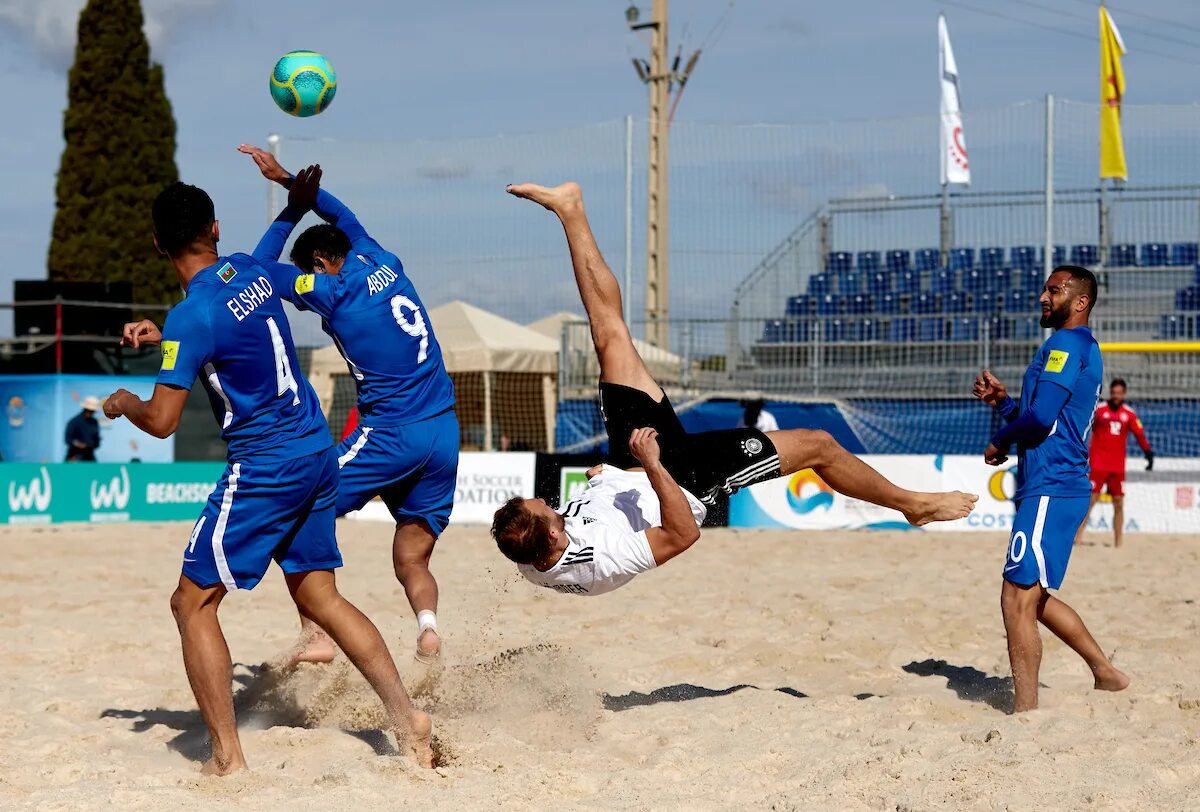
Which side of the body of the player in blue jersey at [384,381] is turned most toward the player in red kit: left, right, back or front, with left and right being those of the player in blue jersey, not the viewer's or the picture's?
right

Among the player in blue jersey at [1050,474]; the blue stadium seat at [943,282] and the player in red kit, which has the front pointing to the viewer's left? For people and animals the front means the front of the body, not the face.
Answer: the player in blue jersey

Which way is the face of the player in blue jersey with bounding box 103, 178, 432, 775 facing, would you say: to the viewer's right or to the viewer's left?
to the viewer's right

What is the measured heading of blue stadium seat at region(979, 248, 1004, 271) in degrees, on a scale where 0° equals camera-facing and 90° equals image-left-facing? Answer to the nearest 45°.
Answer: approximately 0°

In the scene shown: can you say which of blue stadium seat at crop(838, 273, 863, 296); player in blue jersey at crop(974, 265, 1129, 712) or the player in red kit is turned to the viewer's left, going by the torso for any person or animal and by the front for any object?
the player in blue jersey

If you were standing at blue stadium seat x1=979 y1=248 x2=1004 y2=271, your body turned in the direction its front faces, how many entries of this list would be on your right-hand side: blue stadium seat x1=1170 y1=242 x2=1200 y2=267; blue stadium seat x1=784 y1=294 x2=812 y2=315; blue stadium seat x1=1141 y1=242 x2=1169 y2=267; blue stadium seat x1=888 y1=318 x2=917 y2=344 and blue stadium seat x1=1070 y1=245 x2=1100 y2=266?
2

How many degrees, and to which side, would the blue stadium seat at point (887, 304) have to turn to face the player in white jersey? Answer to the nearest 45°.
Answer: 0° — it already faces them

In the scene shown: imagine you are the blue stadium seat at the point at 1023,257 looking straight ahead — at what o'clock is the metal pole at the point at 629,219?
The metal pole is roughly at 2 o'clock from the blue stadium seat.

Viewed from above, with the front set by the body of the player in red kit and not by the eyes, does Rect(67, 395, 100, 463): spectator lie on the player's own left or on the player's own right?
on the player's own right

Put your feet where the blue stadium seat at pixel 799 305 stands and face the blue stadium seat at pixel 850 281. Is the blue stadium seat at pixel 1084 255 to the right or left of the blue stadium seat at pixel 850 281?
right

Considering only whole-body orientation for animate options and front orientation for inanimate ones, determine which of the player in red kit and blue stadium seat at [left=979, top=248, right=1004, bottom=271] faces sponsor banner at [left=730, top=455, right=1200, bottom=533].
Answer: the blue stadium seat

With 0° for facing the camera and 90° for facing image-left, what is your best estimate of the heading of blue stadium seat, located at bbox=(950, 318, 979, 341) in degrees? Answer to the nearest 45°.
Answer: approximately 0°

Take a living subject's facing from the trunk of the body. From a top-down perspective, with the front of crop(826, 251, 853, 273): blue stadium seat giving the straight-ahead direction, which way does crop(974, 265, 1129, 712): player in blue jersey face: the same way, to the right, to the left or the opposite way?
to the right
